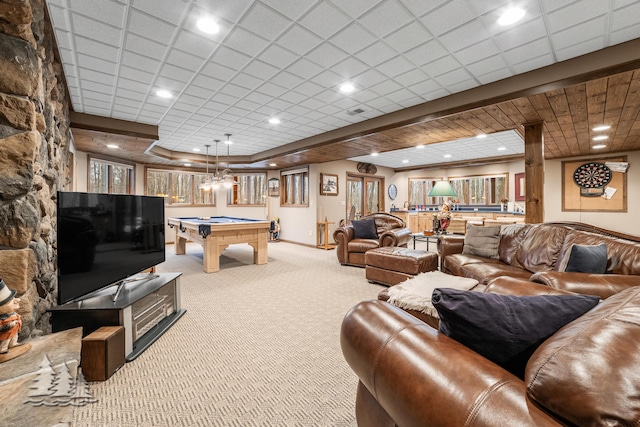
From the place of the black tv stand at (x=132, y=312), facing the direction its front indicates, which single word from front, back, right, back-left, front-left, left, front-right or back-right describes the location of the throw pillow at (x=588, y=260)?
front

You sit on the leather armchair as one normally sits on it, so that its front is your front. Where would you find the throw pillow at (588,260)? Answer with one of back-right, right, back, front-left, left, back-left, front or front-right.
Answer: left

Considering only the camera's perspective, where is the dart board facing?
facing the viewer

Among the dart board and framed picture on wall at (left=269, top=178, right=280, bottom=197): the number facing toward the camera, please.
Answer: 2

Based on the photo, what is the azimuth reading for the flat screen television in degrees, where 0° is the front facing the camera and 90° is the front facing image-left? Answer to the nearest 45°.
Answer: approximately 315°

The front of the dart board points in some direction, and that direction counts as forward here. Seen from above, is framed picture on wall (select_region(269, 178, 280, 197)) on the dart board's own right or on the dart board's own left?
on the dart board's own right

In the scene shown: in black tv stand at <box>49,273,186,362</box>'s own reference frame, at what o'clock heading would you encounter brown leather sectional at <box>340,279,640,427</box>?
The brown leather sectional is roughly at 1 o'clock from the black tv stand.

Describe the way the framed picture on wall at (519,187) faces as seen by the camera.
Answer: facing the viewer and to the left of the viewer

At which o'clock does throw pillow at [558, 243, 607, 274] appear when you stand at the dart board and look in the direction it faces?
The throw pillow is roughly at 12 o'clock from the dart board.

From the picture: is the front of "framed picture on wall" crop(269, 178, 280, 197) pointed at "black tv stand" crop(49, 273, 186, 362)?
yes

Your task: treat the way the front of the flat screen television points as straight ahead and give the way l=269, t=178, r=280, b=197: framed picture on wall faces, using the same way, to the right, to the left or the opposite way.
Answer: to the right

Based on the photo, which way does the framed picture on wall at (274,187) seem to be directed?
toward the camera

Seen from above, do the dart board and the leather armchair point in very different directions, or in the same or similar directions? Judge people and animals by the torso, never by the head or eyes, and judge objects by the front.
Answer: same or similar directions

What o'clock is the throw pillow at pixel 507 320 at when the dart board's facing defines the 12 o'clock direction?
The throw pillow is roughly at 12 o'clock from the dart board.

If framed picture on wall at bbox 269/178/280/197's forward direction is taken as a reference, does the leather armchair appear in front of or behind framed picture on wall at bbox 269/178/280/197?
in front

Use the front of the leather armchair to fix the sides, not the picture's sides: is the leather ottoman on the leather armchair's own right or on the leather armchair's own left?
on the leather armchair's own left

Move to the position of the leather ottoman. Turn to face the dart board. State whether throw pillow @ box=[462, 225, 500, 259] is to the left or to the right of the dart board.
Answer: right

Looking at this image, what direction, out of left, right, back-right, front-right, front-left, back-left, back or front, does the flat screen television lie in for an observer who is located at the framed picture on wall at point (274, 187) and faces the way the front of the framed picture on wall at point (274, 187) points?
front
